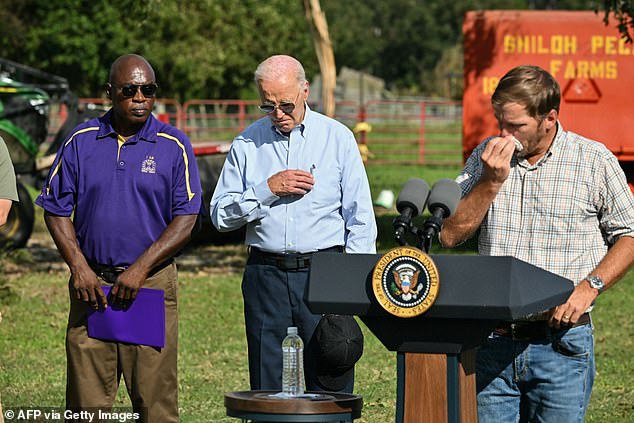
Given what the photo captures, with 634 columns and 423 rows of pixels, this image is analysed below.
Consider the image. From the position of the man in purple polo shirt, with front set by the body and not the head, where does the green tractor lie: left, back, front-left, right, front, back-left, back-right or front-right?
back

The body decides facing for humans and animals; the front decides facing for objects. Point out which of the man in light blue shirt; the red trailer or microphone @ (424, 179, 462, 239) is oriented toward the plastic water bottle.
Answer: the man in light blue shirt

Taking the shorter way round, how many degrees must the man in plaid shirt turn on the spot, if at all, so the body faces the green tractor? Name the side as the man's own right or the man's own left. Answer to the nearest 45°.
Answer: approximately 90° to the man's own right

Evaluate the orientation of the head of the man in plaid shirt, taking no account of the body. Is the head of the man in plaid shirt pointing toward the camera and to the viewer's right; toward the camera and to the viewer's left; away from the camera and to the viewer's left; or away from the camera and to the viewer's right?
toward the camera and to the viewer's left

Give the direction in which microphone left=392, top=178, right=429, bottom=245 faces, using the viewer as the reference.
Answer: facing away from the viewer and to the right of the viewer
